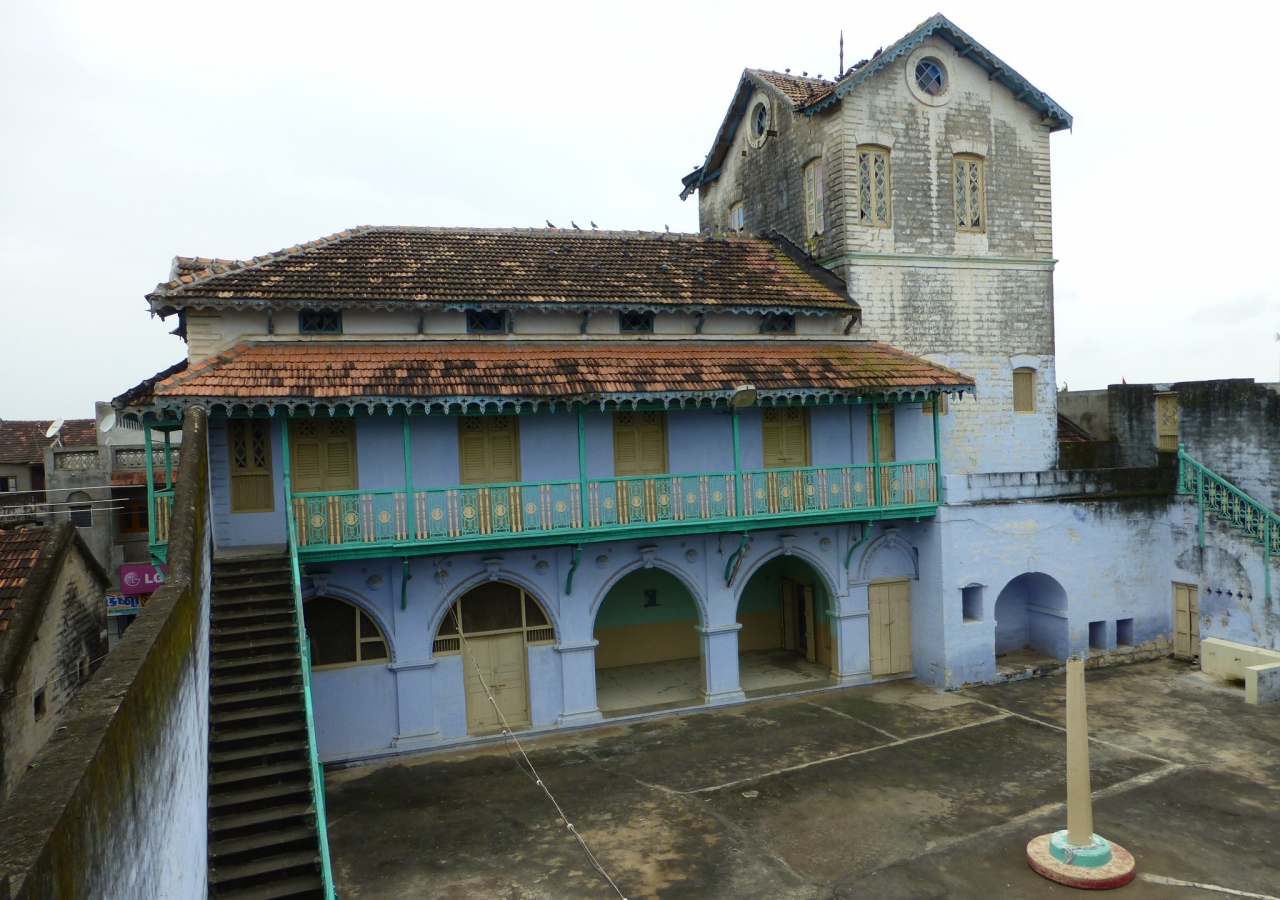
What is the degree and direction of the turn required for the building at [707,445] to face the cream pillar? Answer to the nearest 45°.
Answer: approximately 45° to its left

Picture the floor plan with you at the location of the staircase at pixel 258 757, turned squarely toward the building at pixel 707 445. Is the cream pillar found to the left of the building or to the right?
right

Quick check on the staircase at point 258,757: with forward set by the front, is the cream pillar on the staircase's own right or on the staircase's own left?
on the staircase's own left

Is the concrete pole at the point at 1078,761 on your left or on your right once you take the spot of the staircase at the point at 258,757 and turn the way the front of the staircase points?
on your left

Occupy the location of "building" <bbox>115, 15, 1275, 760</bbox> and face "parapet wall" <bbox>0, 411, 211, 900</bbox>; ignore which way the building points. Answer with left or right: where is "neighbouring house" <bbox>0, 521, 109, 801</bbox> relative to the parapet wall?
right

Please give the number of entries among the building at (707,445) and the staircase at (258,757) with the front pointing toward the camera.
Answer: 2

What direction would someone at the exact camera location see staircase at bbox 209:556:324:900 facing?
facing the viewer

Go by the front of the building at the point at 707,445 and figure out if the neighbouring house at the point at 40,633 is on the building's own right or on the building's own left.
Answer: on the building's own right

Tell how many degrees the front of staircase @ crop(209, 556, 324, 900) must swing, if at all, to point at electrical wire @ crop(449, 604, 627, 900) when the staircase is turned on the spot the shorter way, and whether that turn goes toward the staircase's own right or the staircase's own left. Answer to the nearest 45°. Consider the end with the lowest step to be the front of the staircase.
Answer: approximately 135° to the staircase's own left
